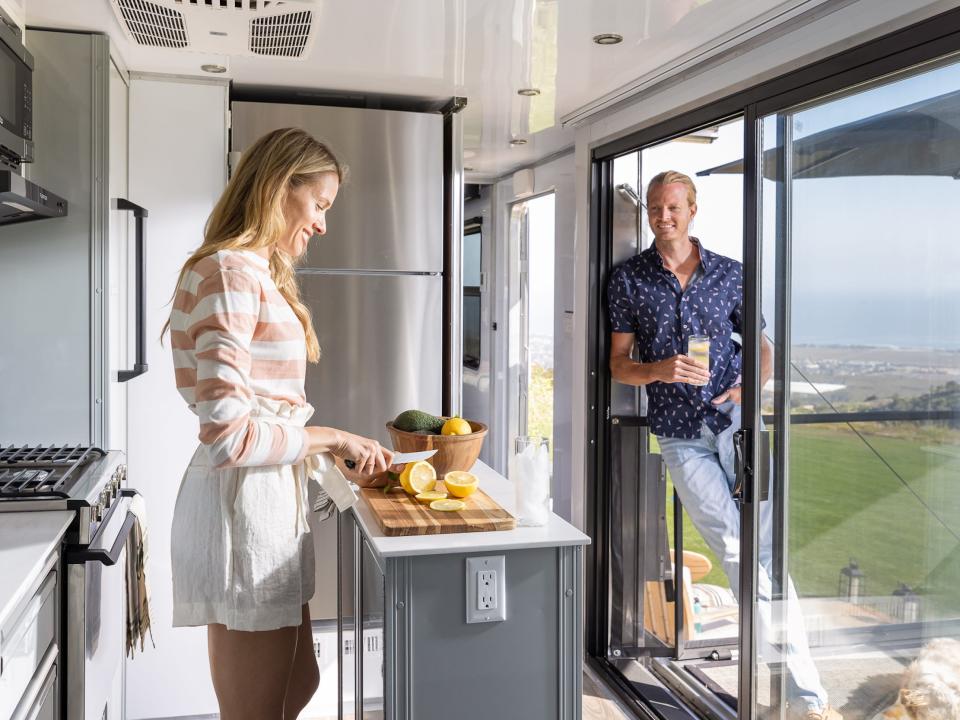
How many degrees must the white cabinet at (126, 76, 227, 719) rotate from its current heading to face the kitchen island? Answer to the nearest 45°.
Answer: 0° — it already faces it

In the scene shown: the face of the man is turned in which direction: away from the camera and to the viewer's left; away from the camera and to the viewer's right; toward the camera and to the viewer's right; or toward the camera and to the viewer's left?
toward the camera and to the viewer's left

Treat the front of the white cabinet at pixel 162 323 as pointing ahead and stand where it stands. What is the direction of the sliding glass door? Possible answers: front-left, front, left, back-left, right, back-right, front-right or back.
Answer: front-left

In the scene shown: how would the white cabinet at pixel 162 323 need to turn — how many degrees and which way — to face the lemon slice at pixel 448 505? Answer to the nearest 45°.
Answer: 0° — it already faces it

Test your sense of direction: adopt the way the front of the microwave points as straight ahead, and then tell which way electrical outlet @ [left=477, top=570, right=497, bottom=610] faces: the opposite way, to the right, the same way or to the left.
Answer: to the right

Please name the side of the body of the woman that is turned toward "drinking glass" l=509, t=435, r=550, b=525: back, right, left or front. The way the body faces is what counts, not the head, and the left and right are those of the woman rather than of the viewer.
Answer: front

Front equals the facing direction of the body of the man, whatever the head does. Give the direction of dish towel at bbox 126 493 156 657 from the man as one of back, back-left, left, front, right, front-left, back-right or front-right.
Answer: front-right

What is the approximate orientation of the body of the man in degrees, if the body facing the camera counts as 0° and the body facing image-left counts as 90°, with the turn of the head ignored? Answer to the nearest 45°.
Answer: approximately 0°

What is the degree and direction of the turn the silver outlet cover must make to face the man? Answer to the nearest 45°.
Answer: approximately 135° to its left

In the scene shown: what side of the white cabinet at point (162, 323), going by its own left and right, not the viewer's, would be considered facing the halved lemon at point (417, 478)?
front

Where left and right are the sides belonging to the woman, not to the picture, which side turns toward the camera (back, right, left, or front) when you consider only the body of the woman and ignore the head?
right
